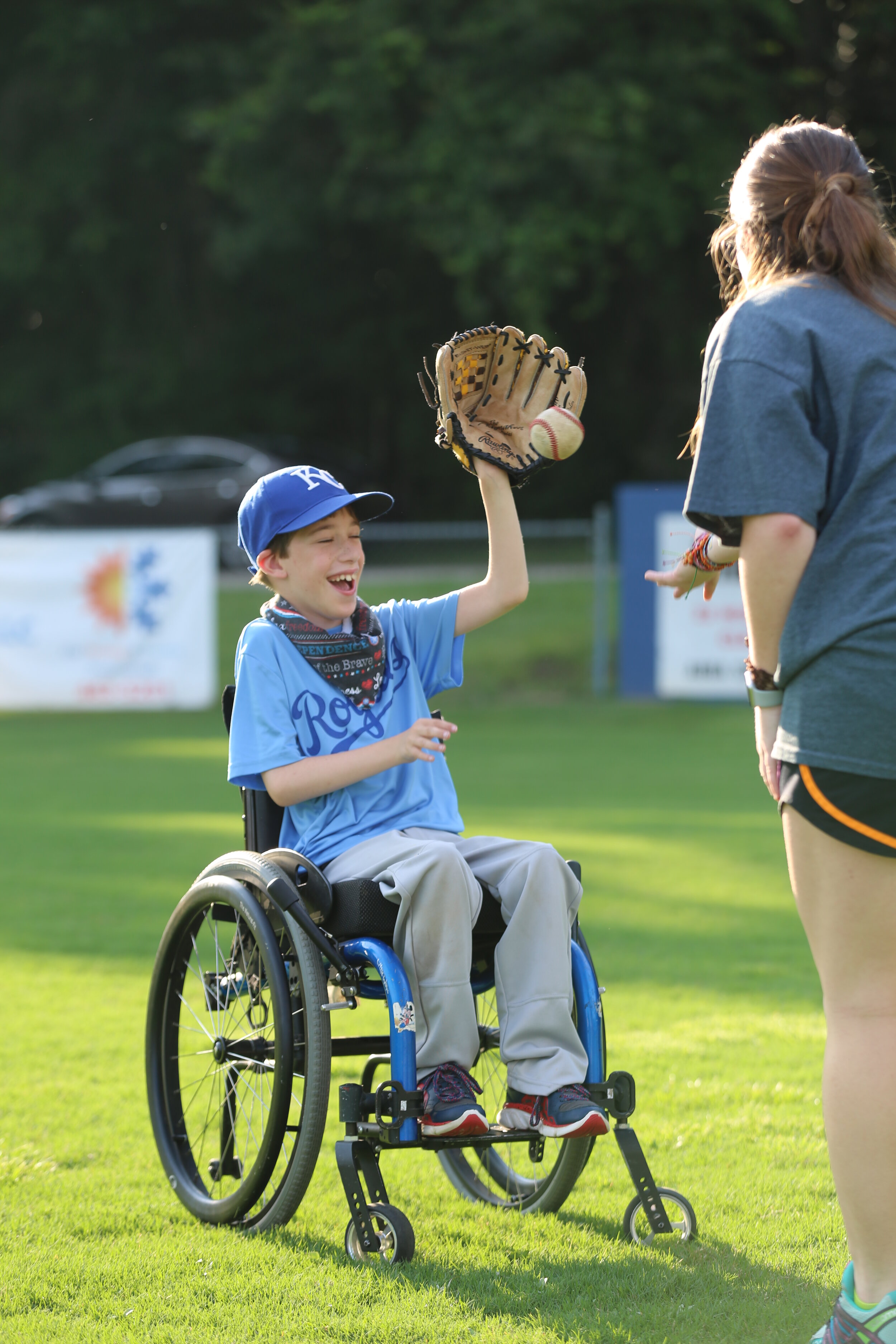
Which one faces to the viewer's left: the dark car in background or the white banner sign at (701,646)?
the dark car in background

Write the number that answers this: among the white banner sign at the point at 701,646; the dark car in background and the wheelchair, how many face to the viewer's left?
1

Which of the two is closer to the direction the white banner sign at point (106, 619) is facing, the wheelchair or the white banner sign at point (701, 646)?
the wheelchair

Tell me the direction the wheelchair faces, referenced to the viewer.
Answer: facing the viewer and to the right of the viewer

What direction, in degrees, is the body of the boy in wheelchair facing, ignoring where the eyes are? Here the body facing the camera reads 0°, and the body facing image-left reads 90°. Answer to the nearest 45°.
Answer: approximately 315°

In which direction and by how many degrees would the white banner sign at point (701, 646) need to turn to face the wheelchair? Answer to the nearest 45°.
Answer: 0° — it already faces it

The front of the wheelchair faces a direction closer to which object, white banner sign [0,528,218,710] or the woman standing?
the woman standing

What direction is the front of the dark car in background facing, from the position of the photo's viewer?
facing to the left of the viewer

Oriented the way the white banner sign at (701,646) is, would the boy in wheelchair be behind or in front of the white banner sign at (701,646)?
in front

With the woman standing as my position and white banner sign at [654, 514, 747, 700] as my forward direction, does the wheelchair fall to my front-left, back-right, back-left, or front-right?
front-left

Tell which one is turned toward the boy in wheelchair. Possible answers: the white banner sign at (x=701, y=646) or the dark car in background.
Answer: the white banner sign

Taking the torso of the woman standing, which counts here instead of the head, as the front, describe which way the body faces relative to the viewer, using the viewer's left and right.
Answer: facing away from the viewer and to the left of the viewer

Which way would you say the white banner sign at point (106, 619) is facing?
toward the camera

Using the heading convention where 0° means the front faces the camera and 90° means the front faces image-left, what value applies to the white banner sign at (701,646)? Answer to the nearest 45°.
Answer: approximately 0°

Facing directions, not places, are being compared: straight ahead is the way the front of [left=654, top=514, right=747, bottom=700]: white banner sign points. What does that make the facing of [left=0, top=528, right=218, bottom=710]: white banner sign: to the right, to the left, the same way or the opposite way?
the same way

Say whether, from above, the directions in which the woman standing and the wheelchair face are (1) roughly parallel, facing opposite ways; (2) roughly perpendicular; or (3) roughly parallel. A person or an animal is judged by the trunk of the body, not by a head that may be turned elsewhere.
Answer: roughly parallel, facing opposite ways

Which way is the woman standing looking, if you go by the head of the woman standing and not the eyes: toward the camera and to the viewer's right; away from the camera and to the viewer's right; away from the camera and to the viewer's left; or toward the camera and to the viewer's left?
away from the camera and to the viewer's left

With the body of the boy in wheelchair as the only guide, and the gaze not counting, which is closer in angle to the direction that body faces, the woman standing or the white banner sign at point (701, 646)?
the woman standing

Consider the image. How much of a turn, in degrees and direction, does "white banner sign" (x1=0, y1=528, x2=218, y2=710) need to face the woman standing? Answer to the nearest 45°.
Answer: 0° — it already faces them

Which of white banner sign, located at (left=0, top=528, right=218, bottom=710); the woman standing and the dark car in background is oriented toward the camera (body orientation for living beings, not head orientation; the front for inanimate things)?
the white banner sign

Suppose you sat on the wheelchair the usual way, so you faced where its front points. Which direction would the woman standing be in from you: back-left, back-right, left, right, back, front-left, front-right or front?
front
